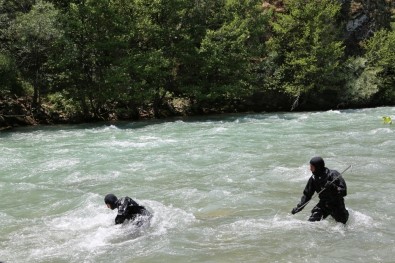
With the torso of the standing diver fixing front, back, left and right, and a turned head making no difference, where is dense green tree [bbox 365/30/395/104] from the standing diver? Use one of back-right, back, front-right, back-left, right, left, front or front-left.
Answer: back-right

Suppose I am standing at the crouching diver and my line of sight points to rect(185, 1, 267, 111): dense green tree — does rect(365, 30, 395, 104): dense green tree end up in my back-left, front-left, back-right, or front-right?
front-right

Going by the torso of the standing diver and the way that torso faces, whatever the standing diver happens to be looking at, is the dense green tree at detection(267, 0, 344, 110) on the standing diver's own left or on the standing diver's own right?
on the standing diver's own right

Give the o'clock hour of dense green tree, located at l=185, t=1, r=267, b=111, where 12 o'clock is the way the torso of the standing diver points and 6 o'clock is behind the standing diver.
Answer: The dense green tree is roughly at 4 o'clock from the standing diver.

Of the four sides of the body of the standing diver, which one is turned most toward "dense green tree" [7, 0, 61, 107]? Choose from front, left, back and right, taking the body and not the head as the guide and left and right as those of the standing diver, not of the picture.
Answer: right

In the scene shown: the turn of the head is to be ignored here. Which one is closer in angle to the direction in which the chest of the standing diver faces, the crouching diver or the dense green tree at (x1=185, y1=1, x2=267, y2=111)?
the crouching diver

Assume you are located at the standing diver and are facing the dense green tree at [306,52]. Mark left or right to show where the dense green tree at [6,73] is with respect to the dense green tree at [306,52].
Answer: left

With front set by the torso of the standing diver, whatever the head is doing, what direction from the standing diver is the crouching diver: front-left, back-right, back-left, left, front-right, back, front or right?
front-right

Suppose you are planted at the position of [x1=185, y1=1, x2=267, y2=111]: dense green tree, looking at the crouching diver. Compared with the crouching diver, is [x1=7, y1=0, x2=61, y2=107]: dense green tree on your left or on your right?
right

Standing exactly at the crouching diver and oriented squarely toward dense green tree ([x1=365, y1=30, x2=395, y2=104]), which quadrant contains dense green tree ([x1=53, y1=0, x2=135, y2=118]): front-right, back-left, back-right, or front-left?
front-left

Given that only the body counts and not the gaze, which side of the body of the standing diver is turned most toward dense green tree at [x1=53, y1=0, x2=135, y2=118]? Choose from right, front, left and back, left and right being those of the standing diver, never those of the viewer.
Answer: right

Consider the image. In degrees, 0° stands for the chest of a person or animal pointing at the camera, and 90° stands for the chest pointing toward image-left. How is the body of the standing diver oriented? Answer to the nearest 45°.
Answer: approximately 45°
